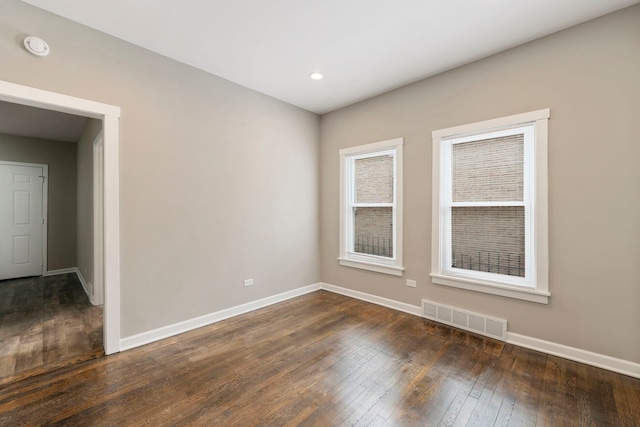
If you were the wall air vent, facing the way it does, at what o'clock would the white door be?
The white door is roughly at 1 o'clock from the wall air vent.

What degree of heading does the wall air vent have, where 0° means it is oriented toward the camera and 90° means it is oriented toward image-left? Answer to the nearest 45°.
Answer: approximately 45°

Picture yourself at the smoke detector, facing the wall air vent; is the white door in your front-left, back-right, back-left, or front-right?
back-left

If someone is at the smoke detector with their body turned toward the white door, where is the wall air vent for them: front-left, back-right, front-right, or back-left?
back-right

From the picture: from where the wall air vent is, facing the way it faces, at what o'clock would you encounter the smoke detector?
The smoke detector is roughly at 12 o'clock from the wall air vent.
